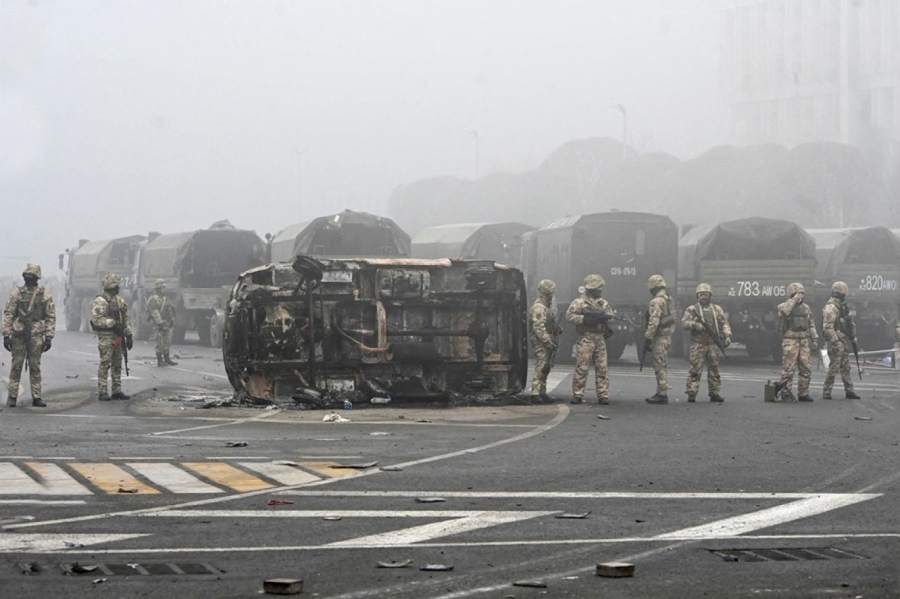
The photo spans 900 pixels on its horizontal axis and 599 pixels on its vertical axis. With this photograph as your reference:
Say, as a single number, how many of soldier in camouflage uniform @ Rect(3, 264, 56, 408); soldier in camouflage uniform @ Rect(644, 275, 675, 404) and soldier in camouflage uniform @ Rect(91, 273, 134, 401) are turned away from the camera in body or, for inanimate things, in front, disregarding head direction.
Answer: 0

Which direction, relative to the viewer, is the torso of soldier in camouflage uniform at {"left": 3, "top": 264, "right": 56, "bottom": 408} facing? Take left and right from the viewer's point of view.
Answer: facing the viewer

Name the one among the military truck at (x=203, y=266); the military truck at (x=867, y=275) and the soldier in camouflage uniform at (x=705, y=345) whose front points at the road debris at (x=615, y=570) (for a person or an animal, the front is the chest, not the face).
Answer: the soldier in camouflage uniform

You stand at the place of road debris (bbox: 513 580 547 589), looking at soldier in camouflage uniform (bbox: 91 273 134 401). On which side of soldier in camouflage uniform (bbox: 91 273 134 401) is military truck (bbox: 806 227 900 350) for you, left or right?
right

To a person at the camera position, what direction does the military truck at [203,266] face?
facing away from the viewer and to the left of the viewer

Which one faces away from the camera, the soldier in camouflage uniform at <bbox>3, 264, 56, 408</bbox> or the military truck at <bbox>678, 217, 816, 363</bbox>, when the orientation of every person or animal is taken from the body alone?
the military truck

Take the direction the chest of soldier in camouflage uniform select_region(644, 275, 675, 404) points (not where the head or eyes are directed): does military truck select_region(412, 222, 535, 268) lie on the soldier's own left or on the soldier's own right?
on the soldier's own right

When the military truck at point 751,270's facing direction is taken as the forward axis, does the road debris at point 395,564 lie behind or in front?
behind

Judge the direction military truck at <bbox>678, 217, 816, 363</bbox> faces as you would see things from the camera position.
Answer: facing away from the viewer

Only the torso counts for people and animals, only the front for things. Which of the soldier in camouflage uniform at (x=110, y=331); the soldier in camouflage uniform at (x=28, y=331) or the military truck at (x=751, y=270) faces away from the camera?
the military truck

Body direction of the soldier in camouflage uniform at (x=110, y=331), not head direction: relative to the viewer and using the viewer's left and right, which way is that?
facing the viewer and to the right of the viewer

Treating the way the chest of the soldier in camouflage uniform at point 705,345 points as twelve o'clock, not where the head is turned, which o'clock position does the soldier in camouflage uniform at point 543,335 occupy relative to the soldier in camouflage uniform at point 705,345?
the soldier in camouflage uniform at point 543,335 is roughly at 2 o'clock from the soldier in camouflage uniform at point 705,345.
